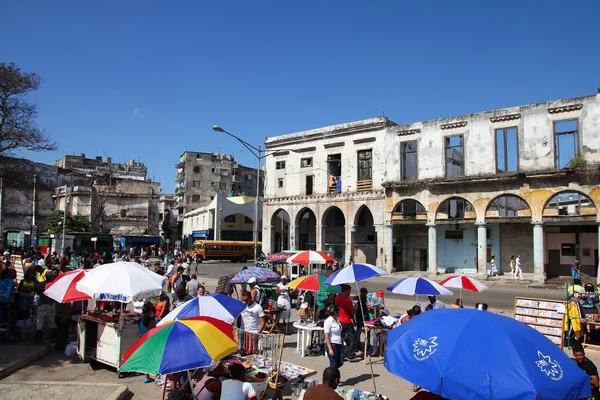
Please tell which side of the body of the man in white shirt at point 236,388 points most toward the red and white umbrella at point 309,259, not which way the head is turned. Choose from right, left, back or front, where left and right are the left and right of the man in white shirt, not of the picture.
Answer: front

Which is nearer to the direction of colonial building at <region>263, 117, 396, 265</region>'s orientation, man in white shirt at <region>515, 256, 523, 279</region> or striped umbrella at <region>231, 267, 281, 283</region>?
the striped umbrella

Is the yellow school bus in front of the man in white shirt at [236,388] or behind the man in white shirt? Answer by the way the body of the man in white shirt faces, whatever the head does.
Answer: in front

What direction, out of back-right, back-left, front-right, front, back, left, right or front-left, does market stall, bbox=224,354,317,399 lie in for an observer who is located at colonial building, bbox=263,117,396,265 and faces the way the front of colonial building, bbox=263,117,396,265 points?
front-left

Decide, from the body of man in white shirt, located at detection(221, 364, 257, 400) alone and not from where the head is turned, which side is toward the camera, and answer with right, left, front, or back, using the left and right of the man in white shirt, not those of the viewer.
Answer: back

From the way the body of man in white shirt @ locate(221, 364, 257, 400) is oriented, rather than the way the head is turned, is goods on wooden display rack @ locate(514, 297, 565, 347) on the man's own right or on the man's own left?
on the man's own right

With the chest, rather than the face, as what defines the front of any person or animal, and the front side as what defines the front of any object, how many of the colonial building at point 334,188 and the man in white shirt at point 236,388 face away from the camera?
1

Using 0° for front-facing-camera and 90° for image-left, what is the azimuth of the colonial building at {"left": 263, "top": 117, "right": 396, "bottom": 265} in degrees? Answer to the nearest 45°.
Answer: approximately 45°

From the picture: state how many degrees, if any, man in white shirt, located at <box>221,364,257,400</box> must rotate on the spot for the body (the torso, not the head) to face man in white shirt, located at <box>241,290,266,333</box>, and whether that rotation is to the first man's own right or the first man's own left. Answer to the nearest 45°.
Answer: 0° — they already face them

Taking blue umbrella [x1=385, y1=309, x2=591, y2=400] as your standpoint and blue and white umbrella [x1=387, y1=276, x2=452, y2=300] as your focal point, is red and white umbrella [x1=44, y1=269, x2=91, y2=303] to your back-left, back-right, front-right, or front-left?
front-left

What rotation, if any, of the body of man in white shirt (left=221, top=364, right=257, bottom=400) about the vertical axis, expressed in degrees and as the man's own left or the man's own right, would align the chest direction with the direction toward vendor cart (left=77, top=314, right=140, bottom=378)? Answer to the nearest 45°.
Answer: approximately 45° to the man's own left

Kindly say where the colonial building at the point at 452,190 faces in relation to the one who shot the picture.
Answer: facing the viewer and to the left of the viewer
